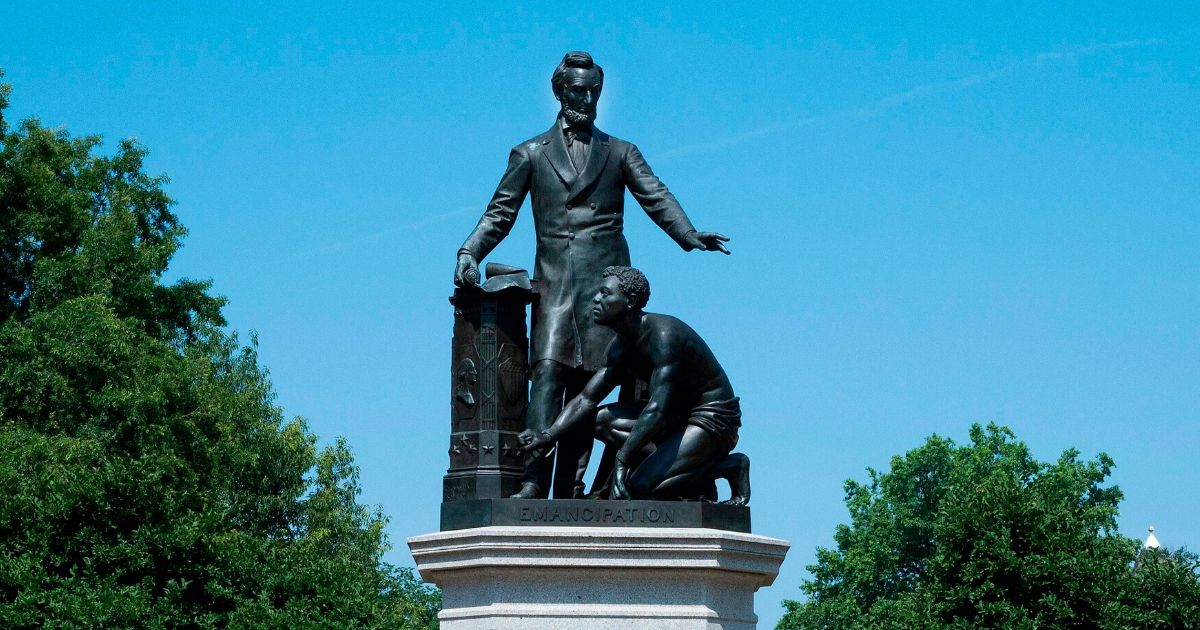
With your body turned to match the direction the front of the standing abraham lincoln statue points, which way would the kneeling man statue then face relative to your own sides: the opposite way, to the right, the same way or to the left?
to the right

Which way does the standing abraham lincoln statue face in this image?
toward the camera

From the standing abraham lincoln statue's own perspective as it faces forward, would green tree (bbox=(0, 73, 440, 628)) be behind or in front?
behind

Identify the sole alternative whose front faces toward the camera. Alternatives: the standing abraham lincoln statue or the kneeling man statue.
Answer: the standing abraham lincoln statue

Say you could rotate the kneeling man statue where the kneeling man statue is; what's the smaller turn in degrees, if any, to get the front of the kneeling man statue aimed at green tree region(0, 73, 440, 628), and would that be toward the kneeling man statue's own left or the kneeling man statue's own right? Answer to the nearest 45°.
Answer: approximately 45° to the kneeling man statue's own right

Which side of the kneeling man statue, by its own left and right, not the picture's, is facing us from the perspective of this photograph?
left

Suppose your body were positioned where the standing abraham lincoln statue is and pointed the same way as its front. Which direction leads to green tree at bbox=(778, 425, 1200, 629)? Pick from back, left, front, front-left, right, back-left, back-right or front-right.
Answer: back-left

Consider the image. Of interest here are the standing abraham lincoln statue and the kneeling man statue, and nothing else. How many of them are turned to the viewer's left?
1
